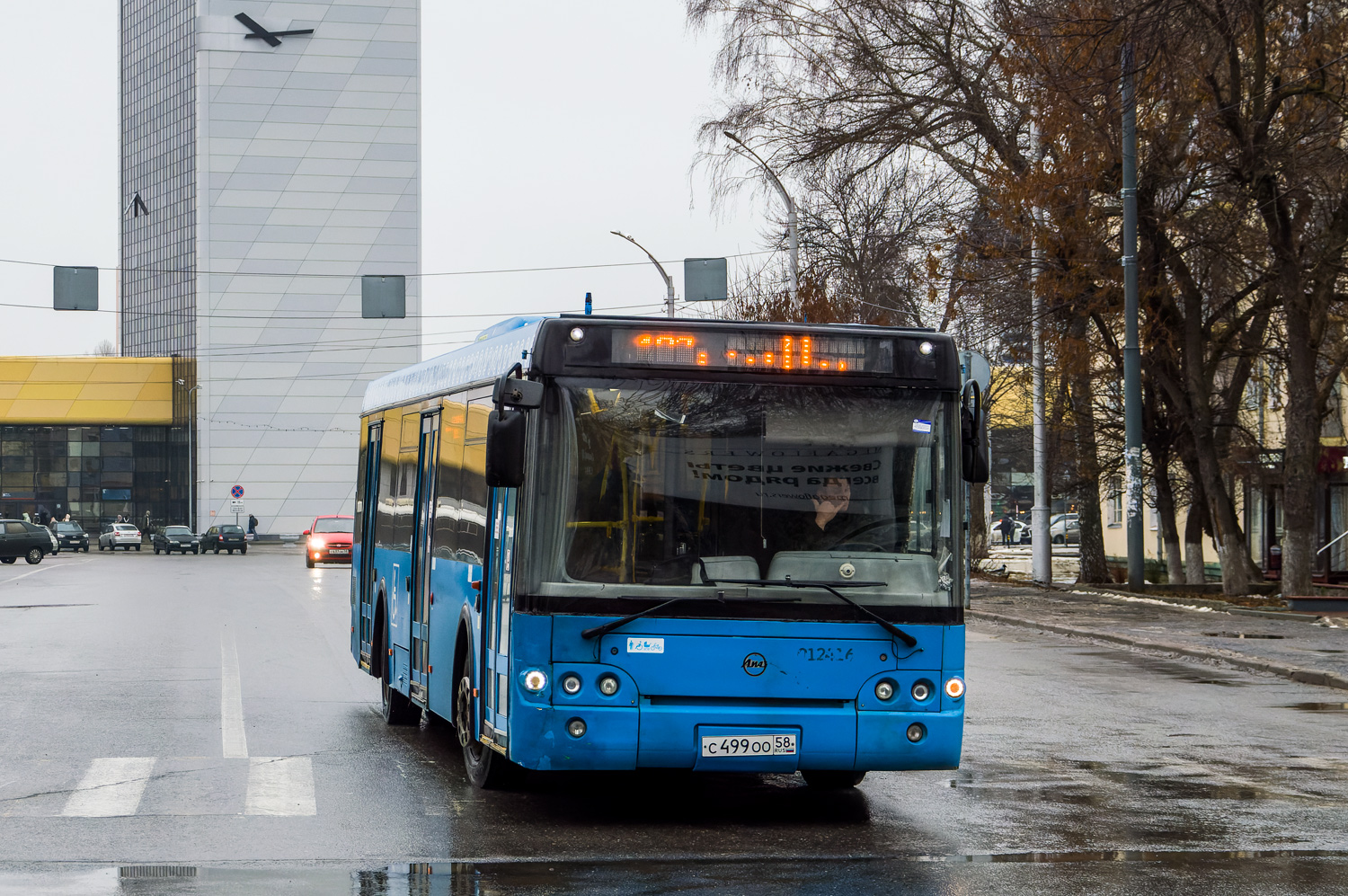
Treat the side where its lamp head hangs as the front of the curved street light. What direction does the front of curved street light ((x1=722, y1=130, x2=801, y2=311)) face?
to the viewer's left

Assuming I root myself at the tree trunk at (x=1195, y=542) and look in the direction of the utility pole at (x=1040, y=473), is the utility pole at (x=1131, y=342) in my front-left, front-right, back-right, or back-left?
front-left

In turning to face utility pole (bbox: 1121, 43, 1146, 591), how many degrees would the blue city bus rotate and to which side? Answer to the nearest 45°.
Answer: approximately 180°

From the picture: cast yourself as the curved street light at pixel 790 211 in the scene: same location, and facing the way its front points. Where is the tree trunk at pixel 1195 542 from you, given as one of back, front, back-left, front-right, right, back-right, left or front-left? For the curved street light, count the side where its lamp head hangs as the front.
back

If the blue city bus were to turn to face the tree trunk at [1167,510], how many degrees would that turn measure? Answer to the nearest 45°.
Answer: approximately 180°

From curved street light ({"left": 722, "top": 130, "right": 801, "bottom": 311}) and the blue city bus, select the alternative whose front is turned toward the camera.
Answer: the blue city bus

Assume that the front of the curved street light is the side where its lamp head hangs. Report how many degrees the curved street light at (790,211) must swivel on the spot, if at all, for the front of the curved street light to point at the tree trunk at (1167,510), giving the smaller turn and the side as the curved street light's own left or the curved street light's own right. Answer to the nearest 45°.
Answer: approximately 180°

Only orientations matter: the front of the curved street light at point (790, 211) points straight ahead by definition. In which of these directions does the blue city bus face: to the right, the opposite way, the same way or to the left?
to the left

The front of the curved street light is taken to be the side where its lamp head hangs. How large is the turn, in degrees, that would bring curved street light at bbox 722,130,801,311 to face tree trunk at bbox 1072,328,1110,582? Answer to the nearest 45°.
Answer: approximately 180°

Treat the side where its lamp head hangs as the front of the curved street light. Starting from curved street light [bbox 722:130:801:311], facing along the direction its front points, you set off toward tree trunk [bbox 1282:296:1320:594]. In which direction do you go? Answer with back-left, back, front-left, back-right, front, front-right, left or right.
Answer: back-left

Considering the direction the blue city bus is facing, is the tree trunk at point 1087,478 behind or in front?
behind

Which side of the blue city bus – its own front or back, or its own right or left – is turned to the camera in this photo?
front

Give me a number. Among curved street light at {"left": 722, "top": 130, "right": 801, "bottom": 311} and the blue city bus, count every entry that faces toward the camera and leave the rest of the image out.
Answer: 1

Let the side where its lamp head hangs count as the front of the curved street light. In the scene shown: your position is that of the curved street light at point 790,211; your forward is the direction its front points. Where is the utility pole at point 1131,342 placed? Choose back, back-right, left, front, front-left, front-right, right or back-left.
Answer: back-left
